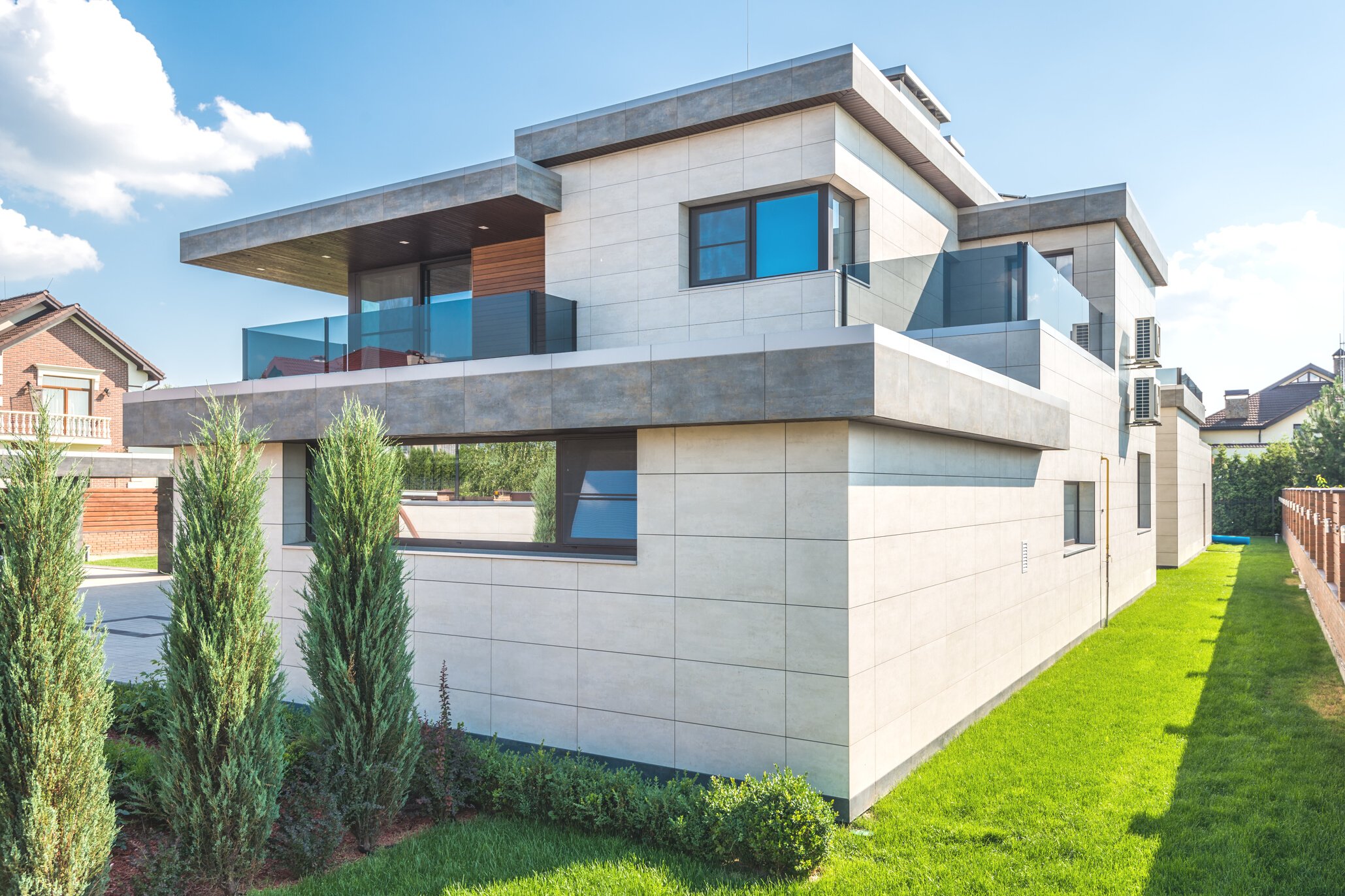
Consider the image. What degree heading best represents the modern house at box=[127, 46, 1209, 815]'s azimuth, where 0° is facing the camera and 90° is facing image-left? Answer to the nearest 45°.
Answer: approximately 45°

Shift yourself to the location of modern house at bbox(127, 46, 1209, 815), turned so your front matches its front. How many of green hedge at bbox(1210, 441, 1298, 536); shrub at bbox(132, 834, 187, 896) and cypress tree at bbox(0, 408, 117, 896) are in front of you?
2

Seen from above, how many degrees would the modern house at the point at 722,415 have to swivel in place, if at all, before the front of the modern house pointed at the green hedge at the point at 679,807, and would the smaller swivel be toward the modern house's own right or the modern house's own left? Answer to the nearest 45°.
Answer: approximately 45° to the modern house's own left

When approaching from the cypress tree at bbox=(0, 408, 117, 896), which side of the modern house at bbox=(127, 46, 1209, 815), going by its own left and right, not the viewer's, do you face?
front

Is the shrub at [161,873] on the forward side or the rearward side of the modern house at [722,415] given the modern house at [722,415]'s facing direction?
on the forward side

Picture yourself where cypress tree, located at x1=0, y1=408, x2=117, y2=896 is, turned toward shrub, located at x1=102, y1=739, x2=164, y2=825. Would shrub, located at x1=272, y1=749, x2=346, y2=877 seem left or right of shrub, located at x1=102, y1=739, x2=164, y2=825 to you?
right

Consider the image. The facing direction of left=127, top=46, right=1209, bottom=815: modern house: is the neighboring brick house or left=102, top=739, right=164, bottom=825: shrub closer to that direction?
the shrub

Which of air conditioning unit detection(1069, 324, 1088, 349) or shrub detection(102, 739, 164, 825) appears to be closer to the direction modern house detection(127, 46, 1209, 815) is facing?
the shrub

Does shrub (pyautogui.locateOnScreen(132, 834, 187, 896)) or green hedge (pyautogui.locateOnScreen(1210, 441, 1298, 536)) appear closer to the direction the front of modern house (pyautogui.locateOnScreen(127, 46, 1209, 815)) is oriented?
the shrub
